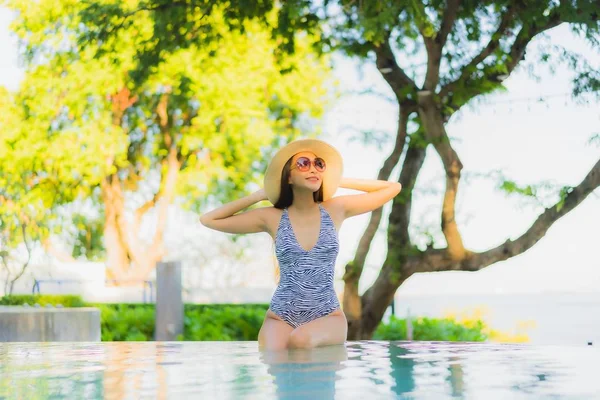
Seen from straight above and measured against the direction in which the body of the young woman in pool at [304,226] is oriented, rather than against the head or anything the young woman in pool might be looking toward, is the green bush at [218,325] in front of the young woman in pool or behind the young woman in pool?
behind

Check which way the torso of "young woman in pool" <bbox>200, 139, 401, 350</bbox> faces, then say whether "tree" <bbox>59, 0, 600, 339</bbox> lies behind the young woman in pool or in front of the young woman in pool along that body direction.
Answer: behind

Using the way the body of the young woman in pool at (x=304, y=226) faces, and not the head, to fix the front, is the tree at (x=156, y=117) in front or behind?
behind

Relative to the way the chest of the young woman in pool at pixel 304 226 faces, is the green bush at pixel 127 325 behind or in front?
behind

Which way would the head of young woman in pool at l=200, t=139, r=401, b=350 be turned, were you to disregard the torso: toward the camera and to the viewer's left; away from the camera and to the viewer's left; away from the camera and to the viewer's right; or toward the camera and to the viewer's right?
toward the camera and to the viewer's right

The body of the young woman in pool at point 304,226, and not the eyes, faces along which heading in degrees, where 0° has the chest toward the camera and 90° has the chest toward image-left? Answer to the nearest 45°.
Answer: approximately 0°

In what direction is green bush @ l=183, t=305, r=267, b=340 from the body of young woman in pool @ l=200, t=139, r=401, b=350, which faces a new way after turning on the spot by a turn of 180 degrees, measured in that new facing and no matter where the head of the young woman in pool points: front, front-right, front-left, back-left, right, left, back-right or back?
front
